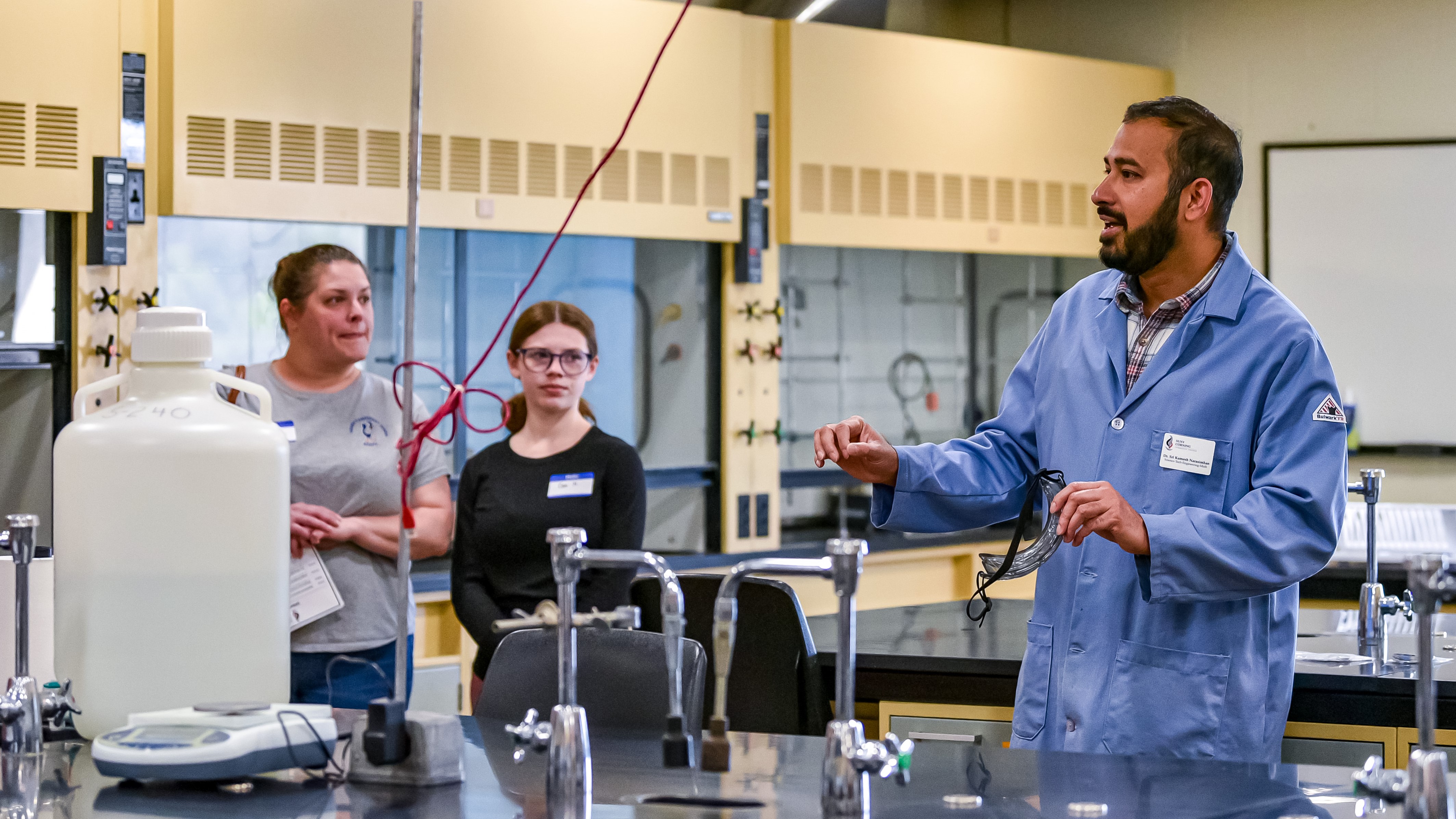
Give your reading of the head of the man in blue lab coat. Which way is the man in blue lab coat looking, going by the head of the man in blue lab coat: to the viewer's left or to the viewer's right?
to the viewer's left

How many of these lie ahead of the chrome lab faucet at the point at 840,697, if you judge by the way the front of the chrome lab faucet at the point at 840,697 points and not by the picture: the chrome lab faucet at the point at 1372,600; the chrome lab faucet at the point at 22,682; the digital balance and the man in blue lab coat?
2

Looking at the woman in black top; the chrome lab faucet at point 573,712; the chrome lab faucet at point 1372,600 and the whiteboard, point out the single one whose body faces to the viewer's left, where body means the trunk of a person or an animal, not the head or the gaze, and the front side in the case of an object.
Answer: the chrome lab faucet at point 1372,600

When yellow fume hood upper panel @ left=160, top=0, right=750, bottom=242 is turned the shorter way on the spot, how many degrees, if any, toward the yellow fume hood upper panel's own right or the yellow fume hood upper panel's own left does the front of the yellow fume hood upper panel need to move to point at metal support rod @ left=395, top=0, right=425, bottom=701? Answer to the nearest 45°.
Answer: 0° — it already faces it

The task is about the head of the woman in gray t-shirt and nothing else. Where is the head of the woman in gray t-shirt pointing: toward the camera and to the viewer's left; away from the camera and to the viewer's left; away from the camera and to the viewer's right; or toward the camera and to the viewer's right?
toward the camera and to the viewer's right

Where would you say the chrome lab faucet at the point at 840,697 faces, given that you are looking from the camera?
facing to the left of the viewer

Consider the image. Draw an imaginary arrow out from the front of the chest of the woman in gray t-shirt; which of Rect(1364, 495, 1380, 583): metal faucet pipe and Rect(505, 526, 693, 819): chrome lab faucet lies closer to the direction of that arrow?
the chrome lab faucet

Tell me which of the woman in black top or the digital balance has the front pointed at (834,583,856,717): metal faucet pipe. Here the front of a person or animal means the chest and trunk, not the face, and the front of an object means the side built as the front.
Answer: the woman in black top

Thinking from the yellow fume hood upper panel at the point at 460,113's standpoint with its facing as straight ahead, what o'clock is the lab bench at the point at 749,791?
The lab bench is roughly at 12 o'clock from the yellow fume hood upper panel.

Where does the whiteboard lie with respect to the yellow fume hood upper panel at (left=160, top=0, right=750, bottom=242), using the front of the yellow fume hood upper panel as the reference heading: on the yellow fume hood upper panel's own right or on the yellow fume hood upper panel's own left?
on the yellow fume hood upper panel's own left
